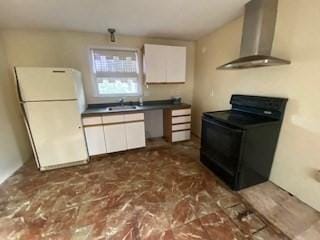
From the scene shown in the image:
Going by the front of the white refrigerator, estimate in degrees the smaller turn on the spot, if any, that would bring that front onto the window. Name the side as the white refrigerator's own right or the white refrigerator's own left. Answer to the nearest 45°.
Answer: approximately 90° to the white refrigerator's own left

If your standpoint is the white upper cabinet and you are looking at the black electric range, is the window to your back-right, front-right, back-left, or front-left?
back-right

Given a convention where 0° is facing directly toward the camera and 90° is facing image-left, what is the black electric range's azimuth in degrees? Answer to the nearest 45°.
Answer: approximately 45°

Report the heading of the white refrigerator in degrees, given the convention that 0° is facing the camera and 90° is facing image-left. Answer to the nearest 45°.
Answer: approximately 0°

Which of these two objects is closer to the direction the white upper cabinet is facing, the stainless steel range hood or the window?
the stainless steel range hood

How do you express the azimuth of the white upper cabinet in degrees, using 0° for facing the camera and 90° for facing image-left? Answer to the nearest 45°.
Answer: approximately 0°

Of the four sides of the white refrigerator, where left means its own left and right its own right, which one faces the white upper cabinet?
left

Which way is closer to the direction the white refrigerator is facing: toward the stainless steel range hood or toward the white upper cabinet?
the stainless steel range hood

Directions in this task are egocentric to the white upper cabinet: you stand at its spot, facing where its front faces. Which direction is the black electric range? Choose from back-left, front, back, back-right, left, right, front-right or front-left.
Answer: front-left

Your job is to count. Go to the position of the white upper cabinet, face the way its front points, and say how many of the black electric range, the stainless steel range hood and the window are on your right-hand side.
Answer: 1

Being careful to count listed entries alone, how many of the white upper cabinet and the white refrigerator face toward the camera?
2

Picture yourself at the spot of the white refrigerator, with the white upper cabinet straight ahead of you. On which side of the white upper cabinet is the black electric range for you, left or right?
right
